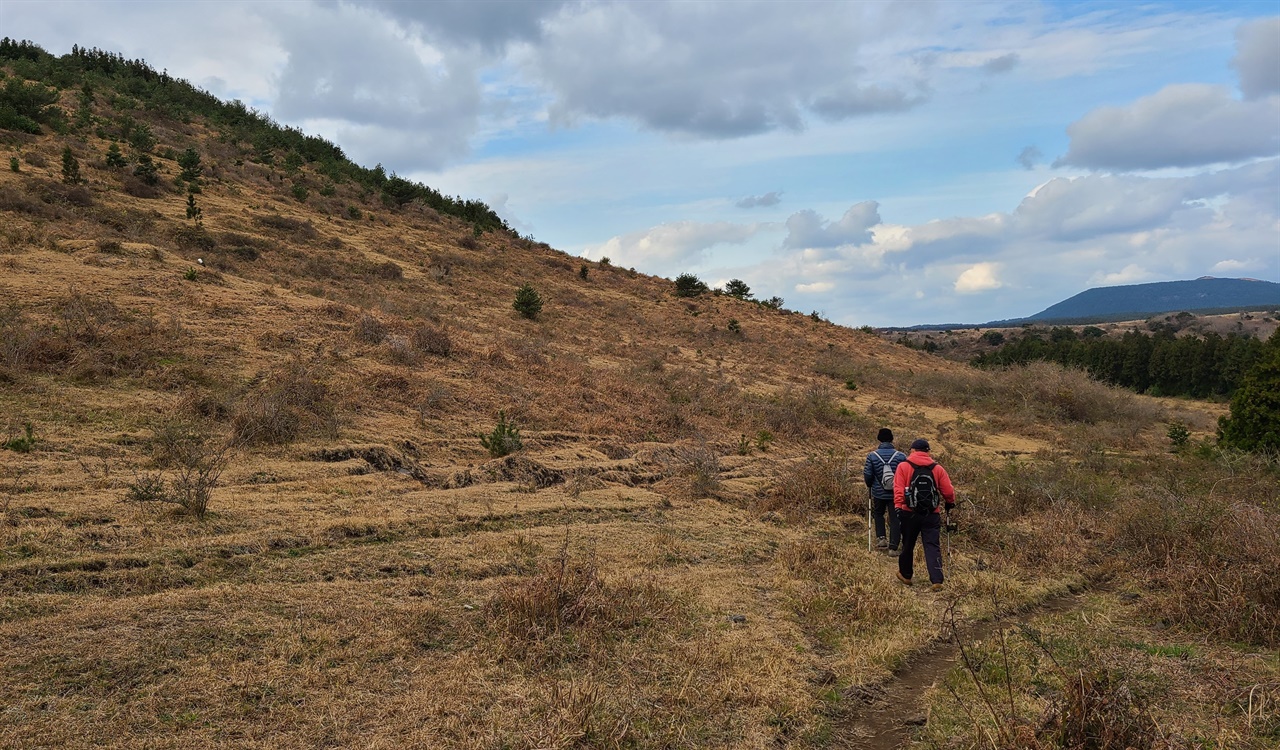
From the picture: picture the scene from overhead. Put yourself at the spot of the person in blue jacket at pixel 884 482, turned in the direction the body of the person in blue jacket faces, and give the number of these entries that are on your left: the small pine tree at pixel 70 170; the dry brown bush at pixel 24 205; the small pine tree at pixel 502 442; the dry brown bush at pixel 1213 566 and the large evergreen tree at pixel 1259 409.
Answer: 3

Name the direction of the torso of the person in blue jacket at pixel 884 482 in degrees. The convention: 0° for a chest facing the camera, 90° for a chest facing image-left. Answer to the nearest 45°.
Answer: approximately 180°

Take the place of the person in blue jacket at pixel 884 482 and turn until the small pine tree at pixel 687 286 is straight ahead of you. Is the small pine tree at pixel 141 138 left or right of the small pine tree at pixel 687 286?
left

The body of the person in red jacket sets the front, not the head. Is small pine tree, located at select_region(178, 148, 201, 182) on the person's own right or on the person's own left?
on the person's own left

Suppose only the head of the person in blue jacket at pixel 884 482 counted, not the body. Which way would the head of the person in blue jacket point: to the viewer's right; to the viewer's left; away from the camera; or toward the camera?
away from the camera

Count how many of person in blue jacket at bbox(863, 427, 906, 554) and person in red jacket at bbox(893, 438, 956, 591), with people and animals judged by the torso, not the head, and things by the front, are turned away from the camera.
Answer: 2

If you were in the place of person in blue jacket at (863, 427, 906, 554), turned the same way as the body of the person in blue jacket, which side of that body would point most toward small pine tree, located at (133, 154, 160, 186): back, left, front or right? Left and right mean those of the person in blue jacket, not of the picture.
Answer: left

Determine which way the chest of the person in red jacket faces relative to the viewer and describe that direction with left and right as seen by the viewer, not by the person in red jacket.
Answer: facing away from the viewer

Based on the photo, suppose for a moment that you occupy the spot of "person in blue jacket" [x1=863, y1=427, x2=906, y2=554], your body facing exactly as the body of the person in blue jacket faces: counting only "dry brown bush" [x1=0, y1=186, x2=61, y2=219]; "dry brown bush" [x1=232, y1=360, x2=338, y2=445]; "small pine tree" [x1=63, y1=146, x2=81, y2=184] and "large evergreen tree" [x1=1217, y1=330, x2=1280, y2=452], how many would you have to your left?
3
